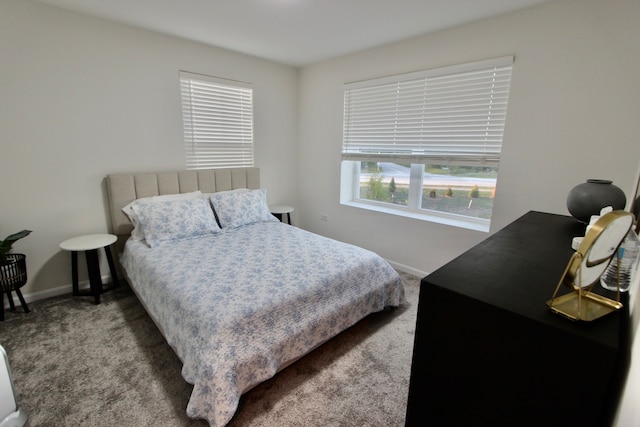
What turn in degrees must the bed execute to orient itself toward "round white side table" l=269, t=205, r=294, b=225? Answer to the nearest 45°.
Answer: approximately 135° to its left

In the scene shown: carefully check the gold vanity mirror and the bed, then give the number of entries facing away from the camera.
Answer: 0

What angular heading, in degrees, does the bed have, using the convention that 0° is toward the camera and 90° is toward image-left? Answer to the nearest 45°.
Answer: approximately 315°

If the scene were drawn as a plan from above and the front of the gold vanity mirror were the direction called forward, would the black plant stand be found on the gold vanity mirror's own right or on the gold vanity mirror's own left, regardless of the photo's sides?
on the gold vanity mirror's own right
